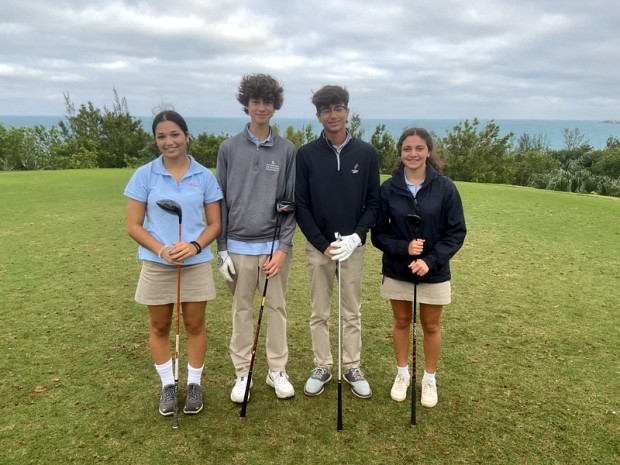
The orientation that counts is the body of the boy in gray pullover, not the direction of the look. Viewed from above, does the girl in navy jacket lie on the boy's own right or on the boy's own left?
on the boy's own left

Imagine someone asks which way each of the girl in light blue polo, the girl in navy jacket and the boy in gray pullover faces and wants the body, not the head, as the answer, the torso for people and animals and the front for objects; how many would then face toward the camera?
3

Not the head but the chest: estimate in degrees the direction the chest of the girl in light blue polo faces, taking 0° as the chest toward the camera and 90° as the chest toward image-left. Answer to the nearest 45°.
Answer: approximately 0°

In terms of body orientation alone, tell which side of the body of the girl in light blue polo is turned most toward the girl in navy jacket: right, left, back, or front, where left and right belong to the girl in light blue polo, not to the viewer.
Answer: left

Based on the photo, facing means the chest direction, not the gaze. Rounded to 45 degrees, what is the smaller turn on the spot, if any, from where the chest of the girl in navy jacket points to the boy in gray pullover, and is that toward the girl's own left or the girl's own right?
approximately 90° to the girl's own right

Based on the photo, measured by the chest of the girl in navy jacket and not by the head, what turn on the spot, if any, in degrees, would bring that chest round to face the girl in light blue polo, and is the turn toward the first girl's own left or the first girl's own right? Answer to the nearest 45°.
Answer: approximately 90° to the first girl's own right
